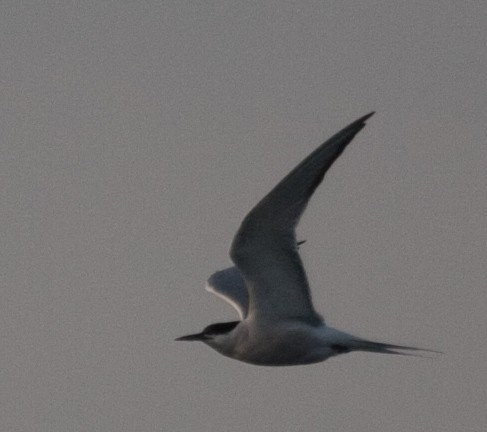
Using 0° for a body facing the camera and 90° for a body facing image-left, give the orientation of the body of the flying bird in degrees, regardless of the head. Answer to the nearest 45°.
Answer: approximately 90°
